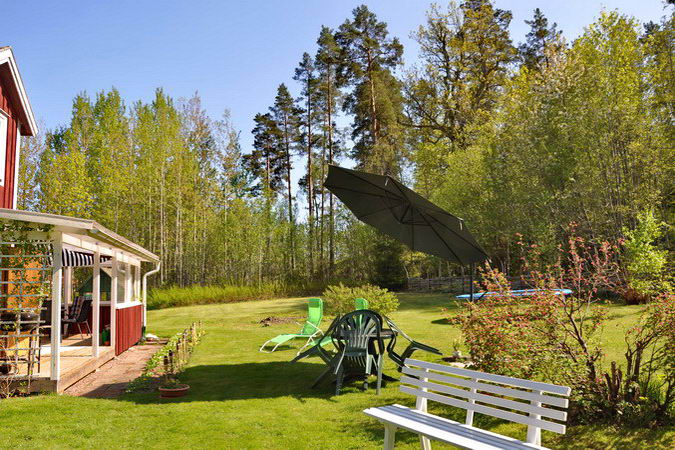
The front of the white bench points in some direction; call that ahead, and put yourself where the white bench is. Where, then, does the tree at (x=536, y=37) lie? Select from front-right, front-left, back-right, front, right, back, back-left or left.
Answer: back-right

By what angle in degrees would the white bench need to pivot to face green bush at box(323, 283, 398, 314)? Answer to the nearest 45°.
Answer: approximately 135° to its right

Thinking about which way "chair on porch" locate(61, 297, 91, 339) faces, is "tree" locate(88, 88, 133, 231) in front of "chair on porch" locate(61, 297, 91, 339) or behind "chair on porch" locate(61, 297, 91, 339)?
behind

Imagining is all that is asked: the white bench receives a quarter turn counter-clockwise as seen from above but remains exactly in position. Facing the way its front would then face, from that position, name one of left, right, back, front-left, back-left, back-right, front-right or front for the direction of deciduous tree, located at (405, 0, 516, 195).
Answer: back-left

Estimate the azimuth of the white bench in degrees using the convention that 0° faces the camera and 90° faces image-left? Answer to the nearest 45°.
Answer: approximately 45°

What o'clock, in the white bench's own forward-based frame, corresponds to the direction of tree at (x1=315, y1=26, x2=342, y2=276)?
The tree is roughly at 4 o'clock from the white bench.

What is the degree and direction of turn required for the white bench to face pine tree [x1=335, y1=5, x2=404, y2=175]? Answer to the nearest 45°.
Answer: approximately 135° to its right

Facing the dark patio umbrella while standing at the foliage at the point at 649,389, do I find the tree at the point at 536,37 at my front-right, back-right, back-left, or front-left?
front-right

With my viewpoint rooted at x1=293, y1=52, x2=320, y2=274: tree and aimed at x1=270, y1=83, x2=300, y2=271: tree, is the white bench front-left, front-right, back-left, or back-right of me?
back-left

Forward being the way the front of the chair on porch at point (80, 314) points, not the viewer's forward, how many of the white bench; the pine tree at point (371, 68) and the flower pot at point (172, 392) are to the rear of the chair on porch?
1

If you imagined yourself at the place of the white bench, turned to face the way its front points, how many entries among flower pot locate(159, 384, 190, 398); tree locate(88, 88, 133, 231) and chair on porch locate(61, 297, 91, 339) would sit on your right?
3

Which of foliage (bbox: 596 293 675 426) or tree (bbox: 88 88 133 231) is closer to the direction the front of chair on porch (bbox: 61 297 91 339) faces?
the foliage

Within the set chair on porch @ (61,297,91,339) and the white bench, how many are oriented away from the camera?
0

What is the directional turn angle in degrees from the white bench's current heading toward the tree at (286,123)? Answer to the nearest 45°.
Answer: approximately 135° to its right

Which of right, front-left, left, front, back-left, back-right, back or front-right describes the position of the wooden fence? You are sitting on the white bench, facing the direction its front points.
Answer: back-right
